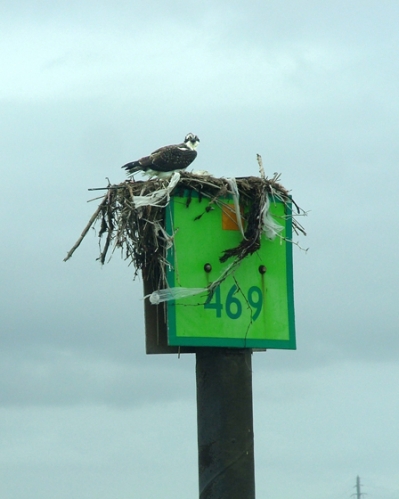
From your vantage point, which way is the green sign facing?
toward the camera

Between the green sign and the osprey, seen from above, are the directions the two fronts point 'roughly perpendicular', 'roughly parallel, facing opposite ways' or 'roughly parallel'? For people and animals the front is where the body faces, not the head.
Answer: roughly perpendicular

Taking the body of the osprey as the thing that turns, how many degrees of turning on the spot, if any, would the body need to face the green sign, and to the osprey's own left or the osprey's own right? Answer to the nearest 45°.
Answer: approximately 90° to the osprey's own right

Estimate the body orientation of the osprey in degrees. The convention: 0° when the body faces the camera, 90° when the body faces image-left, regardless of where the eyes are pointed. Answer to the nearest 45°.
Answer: approximately 270°

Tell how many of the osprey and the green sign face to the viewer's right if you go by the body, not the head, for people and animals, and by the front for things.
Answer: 1

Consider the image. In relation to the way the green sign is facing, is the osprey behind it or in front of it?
behind

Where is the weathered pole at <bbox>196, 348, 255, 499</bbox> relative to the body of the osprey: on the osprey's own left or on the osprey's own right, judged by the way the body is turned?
on the osprey's own right
